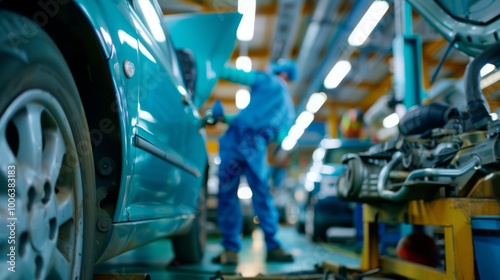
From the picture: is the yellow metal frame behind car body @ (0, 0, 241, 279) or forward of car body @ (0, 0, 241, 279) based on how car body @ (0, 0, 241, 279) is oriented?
behind
